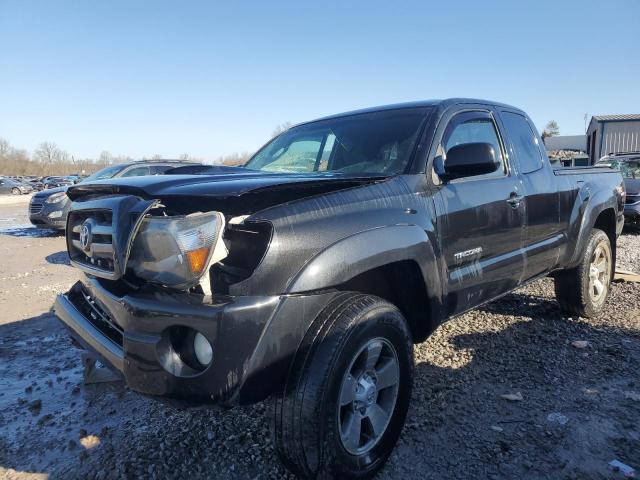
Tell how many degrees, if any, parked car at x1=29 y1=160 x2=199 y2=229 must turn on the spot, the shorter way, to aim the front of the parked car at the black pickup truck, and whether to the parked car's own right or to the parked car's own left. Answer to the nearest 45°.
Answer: approximately 45° to the parked car's own left

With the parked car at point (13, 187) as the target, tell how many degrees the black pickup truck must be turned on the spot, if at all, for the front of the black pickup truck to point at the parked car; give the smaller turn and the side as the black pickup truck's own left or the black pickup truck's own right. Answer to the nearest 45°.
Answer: approximately 90° to the black pickup truck's own right

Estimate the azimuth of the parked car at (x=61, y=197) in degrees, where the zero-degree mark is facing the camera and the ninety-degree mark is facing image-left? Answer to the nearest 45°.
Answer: approximately 45°

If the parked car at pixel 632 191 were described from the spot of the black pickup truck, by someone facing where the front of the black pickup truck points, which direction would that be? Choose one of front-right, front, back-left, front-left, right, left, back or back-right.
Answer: back

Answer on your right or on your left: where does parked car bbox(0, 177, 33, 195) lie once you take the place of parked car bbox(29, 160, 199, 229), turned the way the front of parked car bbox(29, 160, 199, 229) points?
on your right

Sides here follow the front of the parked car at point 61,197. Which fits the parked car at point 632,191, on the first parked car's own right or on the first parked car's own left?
on the first parked car's own left

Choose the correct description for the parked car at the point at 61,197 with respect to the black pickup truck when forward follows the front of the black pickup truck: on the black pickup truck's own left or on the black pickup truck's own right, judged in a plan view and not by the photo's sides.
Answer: on the black pickup truck's own right
